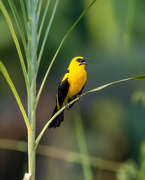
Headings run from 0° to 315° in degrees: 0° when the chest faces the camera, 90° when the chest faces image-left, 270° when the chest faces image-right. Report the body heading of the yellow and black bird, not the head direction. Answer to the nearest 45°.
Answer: approximately 315°
